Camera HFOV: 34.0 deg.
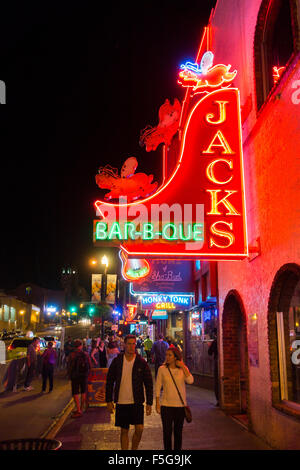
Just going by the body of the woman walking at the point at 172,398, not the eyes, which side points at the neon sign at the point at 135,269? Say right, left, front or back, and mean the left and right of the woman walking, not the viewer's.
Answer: back

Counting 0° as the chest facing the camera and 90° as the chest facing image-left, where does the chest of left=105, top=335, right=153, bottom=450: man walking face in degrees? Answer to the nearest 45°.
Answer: approximately 0°

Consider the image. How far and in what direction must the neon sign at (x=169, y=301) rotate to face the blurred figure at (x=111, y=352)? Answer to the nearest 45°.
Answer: approximately 45° to its right

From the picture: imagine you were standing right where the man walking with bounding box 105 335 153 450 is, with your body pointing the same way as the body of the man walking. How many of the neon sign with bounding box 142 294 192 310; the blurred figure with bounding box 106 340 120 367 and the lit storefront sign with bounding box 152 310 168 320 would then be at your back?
3

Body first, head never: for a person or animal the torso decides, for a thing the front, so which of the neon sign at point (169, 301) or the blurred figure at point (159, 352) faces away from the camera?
the blurred figure

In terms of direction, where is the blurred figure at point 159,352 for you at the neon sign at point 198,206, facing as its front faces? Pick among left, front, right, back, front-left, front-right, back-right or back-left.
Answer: back

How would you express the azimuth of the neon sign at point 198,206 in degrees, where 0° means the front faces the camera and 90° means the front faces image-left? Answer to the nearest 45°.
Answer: approximately 0°
